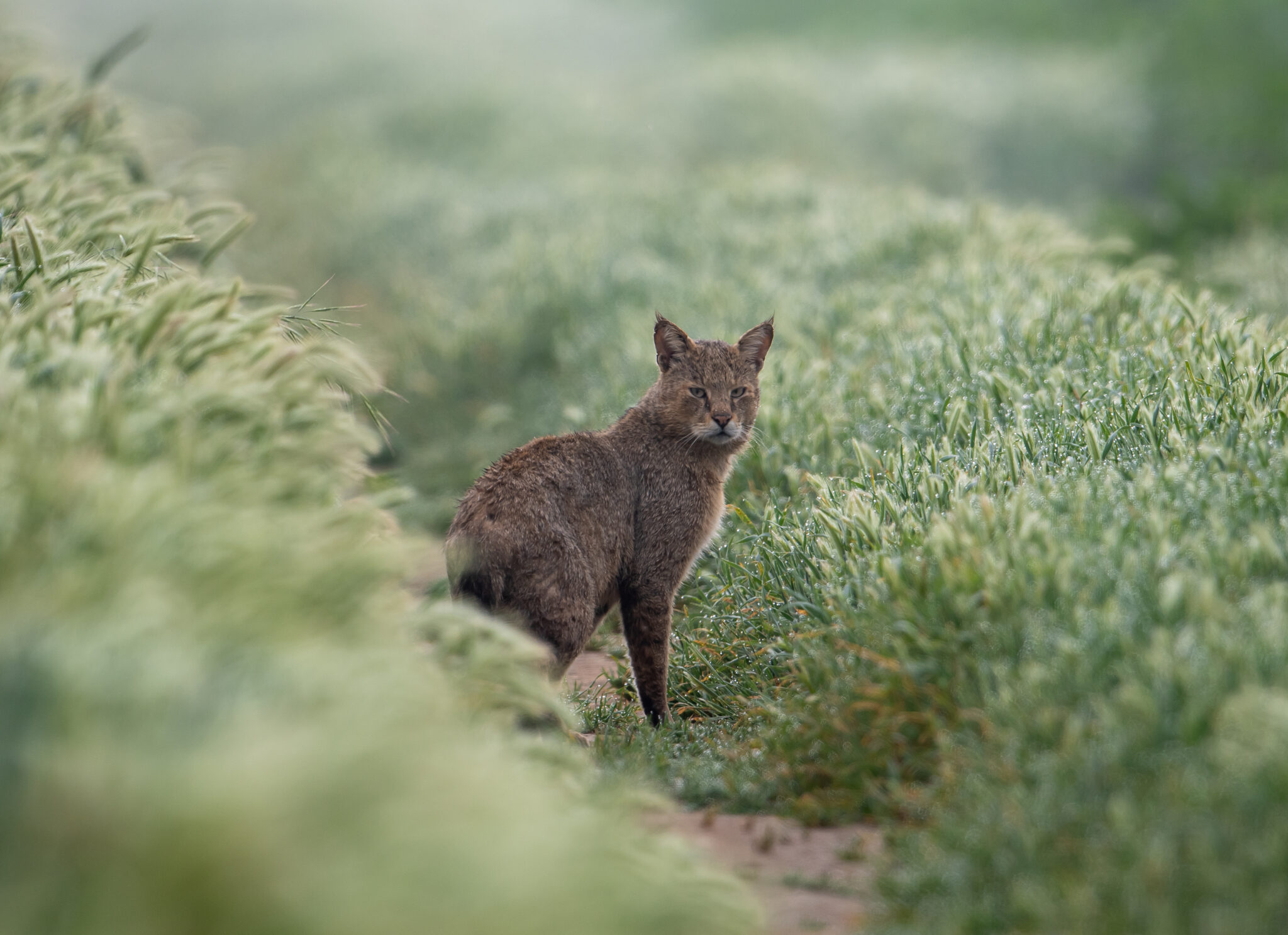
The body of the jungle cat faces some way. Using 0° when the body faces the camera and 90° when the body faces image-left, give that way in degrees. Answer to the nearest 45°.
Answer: approximately 270°
